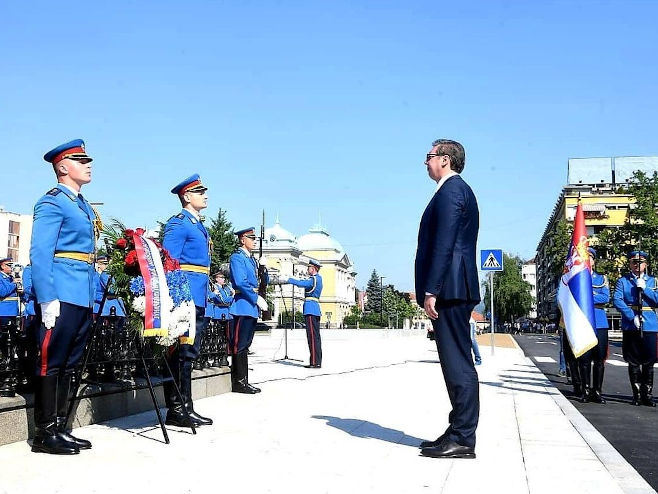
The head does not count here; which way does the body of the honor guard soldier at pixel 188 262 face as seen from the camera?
to the viewer's right

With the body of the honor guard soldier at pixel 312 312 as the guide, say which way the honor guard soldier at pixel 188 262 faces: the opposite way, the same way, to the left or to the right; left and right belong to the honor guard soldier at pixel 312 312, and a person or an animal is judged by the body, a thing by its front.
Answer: the opposite way

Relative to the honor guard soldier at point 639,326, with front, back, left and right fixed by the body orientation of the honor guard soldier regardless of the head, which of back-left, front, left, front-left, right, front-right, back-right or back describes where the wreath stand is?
front-right

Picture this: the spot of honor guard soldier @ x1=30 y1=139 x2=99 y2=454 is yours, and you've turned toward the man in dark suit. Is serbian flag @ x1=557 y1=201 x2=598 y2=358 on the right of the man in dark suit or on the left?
left

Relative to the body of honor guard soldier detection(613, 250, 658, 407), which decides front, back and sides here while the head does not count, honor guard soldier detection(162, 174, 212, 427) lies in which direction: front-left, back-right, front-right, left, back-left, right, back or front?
front-right

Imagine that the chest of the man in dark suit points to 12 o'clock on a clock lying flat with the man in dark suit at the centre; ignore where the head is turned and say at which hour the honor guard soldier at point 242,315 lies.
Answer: The honor guard soldier is roughly at 2 o'clock from the man in dark suit.

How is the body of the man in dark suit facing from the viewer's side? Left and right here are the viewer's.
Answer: facing to the left of the viewer

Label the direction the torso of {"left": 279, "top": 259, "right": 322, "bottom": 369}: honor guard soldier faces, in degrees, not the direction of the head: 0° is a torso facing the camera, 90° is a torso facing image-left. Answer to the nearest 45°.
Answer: approximately 90°

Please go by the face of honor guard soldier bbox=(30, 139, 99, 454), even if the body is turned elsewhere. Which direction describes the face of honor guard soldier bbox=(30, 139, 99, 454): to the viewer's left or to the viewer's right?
to the viewer's right

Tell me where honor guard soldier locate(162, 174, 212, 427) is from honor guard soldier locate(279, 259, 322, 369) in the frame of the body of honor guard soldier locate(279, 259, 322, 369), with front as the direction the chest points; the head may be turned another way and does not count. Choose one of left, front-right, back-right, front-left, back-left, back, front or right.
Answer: left

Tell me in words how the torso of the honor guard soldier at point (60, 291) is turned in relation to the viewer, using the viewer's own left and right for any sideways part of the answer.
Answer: facing to the right of the viewer

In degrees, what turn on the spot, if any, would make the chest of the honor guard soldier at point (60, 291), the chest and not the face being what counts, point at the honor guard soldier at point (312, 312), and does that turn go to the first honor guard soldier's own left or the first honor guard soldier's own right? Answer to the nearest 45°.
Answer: approximately 45° to the first honor guard soldier's own left
